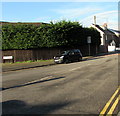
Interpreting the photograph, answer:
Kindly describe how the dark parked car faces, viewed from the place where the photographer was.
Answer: facing the viewer and to the left of the viewer
